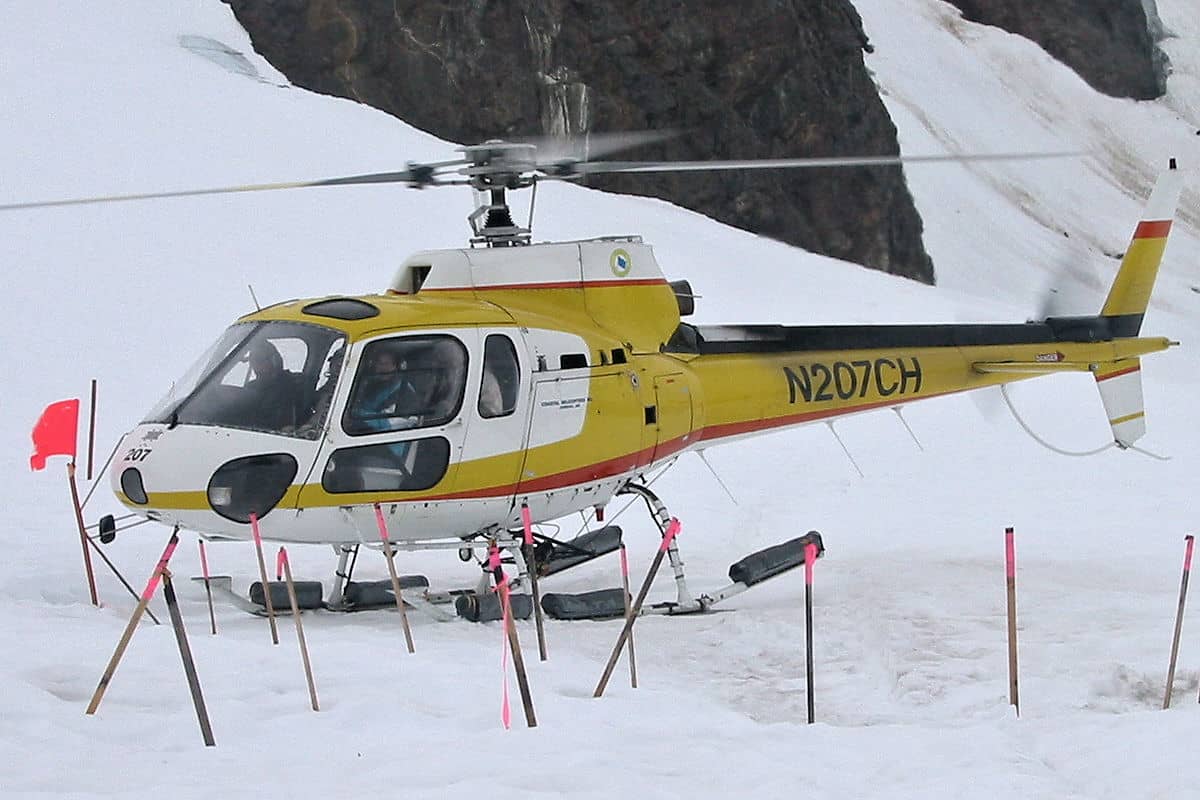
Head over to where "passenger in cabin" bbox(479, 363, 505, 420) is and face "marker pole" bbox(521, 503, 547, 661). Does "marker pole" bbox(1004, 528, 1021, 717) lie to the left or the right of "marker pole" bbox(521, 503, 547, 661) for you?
left

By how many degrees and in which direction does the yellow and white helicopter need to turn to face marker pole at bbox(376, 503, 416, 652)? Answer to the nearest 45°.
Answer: approximately 45° to its left

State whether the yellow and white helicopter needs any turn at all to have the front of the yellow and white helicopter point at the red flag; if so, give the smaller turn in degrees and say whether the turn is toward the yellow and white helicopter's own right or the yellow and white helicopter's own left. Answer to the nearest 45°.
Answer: approximately 45° to the yellow and white helicopter's own right

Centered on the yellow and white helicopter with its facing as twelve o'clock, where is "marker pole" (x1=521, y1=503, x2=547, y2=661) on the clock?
The marker pole is roughly at 10 o'clock from the yellow and white helicopter.

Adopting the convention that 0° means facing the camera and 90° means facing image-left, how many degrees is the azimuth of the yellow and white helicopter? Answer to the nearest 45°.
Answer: approximately 45°
